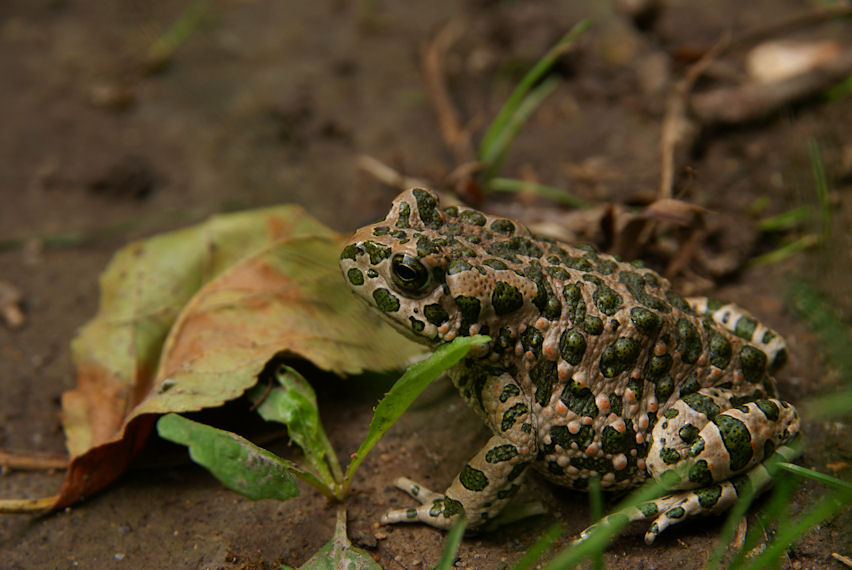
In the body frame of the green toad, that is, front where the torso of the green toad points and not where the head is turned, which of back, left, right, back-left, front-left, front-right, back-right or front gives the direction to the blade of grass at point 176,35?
front-right

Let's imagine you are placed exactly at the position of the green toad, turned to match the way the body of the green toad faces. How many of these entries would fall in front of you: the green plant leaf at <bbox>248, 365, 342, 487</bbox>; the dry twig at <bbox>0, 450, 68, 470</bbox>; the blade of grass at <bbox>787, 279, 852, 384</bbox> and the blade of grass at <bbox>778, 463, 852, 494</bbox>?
2

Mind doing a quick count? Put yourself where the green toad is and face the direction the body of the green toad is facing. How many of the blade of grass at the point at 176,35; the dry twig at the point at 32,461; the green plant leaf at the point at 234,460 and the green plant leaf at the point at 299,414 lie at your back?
0

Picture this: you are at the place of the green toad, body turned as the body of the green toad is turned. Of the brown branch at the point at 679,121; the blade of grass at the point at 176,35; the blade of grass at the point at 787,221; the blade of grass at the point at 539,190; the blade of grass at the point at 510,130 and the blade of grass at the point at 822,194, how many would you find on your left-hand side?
0

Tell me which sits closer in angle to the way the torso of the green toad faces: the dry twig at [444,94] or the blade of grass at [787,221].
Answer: the dry twig

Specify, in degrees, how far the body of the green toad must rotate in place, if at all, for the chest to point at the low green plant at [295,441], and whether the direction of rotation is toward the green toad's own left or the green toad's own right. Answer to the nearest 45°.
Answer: approximately 45° to the green toad's own left

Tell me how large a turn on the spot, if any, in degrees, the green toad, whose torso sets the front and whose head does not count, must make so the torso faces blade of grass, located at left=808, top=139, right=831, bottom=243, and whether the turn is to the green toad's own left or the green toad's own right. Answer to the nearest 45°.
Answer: approximately 135° to the green toad's own right

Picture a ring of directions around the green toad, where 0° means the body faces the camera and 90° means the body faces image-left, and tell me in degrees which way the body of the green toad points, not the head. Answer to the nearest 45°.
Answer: approximately 90°

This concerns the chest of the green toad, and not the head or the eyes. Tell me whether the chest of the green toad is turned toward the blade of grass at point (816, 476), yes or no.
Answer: no

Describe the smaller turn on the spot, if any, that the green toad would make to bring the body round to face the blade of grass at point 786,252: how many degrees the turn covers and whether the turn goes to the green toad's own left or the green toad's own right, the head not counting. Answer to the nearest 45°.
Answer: approximately 135° to the green toad's own right

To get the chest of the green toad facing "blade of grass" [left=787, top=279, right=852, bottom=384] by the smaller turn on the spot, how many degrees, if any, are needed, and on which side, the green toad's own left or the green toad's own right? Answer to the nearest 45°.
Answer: approximately 135° to the green toad's own right

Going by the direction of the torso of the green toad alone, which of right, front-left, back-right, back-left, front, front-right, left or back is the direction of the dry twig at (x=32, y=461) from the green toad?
front

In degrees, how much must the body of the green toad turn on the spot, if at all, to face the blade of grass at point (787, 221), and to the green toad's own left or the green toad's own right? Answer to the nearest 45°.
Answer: approximately 135° to the green toad's own right

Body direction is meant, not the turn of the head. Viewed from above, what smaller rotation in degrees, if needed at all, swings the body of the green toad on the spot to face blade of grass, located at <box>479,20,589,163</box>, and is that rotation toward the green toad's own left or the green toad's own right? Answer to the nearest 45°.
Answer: approximately 90° to the green toad's own right

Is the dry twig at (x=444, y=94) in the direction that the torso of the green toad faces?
no
